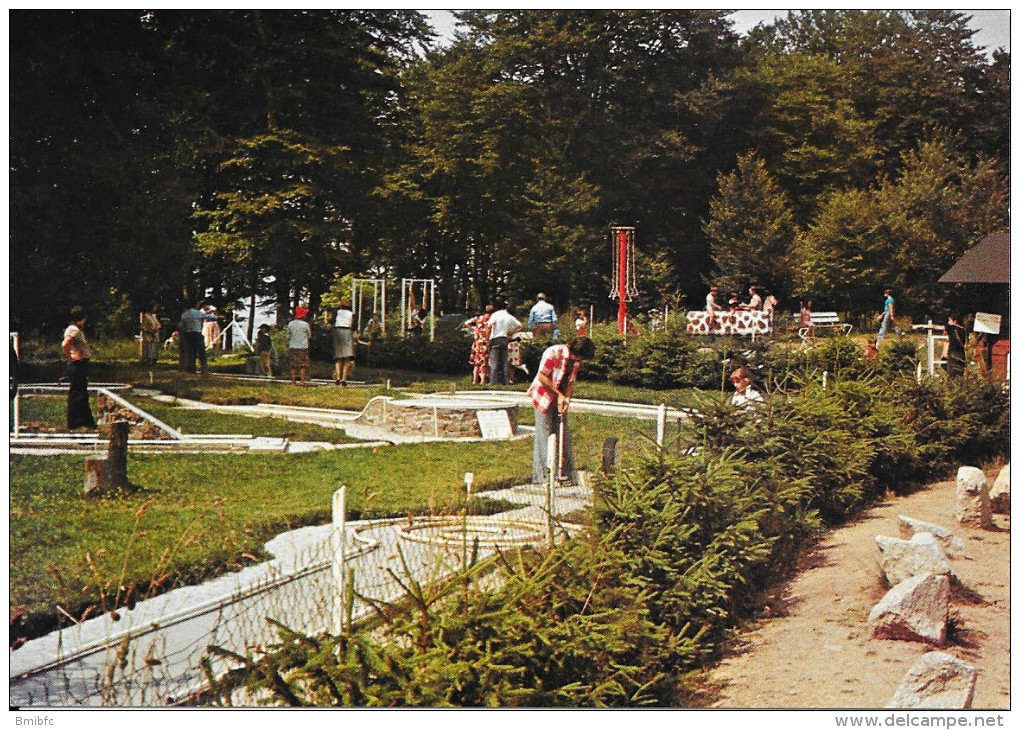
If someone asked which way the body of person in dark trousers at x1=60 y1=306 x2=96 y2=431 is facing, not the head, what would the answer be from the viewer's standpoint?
to the viewer's right

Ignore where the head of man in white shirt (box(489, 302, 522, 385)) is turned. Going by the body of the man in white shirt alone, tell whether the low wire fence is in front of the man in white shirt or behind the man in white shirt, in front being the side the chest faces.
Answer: behind

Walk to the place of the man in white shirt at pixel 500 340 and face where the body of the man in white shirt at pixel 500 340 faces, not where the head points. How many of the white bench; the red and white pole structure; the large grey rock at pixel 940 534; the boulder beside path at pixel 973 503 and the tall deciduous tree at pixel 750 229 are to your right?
5

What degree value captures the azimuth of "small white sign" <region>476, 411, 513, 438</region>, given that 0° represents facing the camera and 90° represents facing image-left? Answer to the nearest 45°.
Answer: approximately 0°

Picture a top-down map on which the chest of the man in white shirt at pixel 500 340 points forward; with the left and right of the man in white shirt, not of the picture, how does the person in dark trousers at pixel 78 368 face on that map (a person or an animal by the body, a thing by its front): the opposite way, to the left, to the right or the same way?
to the right

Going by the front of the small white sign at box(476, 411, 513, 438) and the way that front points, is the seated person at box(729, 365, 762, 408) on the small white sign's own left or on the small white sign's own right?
on the small white sign's own left

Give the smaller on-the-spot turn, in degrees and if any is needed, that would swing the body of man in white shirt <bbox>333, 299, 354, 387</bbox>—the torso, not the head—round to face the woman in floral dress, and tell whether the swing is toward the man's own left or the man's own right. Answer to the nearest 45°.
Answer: approximately 90° to the man's own right

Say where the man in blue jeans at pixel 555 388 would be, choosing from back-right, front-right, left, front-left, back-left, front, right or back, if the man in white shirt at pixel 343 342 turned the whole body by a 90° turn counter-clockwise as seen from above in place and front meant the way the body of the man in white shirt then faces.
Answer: left

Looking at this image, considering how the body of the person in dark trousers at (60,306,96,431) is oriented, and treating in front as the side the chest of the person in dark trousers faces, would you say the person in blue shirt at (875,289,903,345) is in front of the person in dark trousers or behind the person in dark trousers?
in front

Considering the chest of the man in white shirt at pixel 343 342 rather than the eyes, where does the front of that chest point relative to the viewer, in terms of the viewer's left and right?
facing away from the viewer

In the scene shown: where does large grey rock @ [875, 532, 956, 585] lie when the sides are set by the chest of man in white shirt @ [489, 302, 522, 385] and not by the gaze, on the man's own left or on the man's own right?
on the man's own right

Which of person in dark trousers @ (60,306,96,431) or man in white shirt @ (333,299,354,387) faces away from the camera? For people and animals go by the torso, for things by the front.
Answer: the man in white shirt

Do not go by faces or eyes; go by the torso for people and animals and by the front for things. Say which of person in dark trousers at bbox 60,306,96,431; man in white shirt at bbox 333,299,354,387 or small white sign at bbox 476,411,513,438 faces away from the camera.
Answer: the man in white shirt
